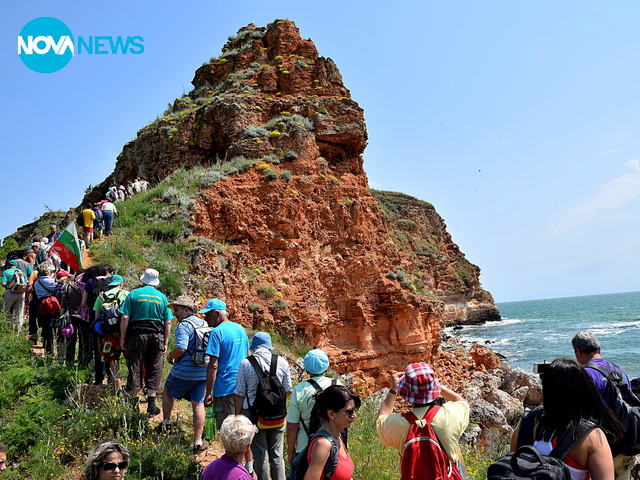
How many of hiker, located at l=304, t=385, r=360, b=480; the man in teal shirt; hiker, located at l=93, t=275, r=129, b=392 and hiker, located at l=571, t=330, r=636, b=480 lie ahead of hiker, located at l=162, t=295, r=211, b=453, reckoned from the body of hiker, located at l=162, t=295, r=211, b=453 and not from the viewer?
2

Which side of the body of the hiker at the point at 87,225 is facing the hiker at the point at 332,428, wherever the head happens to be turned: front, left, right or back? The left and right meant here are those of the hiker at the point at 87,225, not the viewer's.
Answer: back

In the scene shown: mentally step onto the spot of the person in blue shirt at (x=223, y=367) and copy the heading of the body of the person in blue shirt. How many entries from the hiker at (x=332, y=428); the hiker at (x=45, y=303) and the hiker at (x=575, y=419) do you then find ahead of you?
1

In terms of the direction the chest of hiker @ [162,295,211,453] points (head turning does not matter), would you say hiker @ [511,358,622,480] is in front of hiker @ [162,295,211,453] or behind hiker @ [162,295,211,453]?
behind

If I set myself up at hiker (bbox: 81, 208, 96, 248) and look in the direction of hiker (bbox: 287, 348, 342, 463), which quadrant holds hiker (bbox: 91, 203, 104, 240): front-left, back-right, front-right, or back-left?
back-left

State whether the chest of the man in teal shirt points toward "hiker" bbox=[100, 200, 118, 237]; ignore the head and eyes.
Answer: yes

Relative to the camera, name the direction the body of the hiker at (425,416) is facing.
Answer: away from the camera

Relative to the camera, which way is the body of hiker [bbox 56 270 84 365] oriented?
away from the camera

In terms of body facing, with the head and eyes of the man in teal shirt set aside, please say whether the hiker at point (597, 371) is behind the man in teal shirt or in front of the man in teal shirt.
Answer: behind

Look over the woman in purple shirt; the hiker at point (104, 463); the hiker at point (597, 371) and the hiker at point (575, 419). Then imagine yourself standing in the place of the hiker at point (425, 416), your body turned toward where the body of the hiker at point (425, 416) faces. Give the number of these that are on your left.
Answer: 2

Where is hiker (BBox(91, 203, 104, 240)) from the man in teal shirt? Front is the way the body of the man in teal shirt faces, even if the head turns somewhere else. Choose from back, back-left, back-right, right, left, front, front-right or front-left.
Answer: front

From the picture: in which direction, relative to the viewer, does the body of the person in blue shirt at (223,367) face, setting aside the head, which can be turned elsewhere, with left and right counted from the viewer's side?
facing away from the viewer and to the left of the viewer

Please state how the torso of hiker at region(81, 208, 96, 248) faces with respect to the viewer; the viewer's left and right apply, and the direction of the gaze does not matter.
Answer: facing away from the viewer

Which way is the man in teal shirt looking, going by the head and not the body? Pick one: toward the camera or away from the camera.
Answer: away from the camera

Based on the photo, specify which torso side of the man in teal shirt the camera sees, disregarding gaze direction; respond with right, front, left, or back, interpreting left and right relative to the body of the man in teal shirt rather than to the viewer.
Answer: back
